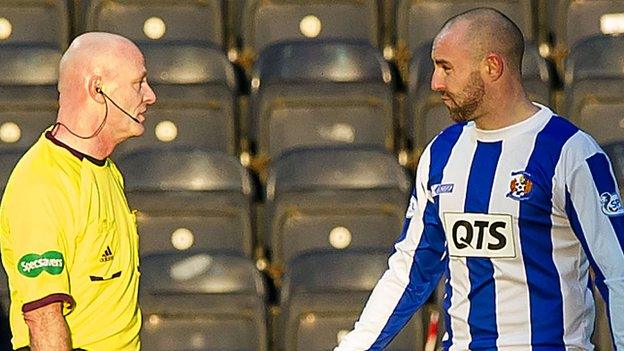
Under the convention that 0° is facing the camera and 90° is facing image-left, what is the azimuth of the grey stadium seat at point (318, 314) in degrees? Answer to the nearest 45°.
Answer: approximately 0°

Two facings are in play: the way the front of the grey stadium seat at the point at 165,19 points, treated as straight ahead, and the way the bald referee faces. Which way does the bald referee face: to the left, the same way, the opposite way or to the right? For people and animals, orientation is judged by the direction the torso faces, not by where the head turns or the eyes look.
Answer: to the left

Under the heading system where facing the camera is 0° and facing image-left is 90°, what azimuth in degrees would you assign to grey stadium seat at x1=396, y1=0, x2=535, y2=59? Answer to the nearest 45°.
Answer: approximately 0°

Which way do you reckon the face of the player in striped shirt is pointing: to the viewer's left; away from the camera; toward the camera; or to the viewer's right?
to the viewer's left

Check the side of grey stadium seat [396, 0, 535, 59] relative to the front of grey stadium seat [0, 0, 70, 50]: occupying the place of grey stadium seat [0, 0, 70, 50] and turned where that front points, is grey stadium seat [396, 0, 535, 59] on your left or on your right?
on your left

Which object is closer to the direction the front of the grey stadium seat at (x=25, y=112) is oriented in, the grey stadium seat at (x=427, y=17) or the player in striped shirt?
the player in striped shirt

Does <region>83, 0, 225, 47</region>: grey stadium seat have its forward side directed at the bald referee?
yes

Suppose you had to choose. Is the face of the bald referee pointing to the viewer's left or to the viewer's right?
to the viewer's right

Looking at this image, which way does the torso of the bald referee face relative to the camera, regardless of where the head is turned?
to the viewer's right
